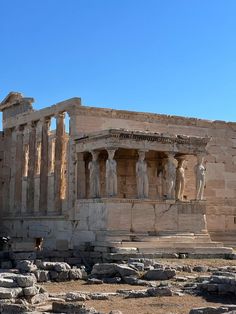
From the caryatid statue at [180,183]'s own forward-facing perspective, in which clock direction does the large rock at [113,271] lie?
The large rock is roughly at 2 o'clock from the caryatid statue.

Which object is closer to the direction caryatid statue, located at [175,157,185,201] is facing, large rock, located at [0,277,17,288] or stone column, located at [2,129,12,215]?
the large rock

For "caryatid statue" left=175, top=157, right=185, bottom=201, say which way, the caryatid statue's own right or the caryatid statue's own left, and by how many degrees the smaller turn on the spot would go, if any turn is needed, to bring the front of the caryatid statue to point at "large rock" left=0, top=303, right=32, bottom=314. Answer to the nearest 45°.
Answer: approximately 45° to the caryatid statue's own right

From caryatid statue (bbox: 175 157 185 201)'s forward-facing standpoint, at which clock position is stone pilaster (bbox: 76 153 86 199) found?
The stone pilaster is roughly at 4 o'clock from the caryatid statue.

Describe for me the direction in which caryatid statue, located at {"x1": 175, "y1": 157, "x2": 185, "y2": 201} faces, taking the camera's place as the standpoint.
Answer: facing the viewer and to the right of the viewer

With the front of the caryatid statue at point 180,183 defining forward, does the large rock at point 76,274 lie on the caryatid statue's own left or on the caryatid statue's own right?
on the caryatid statue's own right

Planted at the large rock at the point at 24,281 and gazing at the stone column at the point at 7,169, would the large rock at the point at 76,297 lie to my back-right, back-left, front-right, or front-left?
back-right

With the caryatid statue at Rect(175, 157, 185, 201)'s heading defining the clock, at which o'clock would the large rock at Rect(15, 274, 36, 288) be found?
The large rock is roughly at 2 o'clock from the caryatid statue.

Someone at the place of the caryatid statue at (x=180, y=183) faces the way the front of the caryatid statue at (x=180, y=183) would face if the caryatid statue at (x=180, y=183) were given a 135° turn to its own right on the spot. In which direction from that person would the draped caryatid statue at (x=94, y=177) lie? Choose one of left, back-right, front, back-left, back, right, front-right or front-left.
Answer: front-left

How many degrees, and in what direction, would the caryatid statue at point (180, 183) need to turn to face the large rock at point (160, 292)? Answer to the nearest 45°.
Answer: approximately 45° to its right

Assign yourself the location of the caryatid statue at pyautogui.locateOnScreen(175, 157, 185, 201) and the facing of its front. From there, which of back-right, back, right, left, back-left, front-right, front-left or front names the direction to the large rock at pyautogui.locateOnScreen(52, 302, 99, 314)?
front-right

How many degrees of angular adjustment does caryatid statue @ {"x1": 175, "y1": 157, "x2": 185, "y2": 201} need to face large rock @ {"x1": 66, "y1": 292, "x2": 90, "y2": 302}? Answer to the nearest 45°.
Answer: approximately 45° to its right

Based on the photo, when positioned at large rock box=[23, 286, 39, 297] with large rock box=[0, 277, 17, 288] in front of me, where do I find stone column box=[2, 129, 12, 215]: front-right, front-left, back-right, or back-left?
front-right
